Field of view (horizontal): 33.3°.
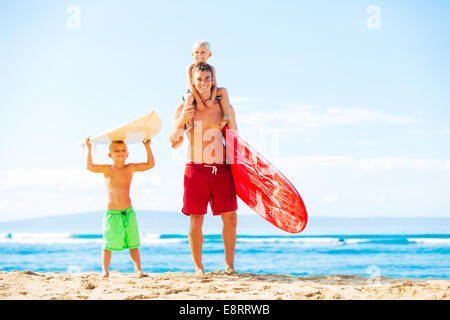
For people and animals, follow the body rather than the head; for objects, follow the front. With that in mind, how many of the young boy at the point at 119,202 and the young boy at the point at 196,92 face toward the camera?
2

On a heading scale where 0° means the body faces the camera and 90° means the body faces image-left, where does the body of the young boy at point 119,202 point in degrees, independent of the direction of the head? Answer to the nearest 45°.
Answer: approximately 0°

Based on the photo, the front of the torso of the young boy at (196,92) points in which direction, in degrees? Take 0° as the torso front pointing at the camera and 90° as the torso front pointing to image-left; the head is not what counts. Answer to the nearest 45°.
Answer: approximately 0°
